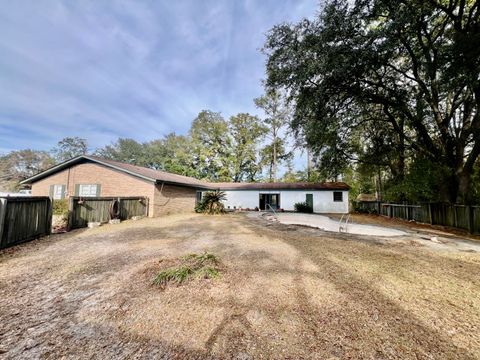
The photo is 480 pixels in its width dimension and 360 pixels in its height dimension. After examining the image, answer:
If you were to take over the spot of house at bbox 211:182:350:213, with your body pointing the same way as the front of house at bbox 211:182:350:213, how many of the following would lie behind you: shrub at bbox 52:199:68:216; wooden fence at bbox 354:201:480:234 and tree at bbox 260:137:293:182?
1

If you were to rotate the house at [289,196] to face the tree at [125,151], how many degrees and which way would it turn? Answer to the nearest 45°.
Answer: approximately 135° to its right

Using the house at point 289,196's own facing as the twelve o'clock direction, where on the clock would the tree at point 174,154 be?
The tree is roughly at 4 o'clock from the house.

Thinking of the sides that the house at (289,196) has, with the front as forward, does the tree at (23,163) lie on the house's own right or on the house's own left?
on the house's own right

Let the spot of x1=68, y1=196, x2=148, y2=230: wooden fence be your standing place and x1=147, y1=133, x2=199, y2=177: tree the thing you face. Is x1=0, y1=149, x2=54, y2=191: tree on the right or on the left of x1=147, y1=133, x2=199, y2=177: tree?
left

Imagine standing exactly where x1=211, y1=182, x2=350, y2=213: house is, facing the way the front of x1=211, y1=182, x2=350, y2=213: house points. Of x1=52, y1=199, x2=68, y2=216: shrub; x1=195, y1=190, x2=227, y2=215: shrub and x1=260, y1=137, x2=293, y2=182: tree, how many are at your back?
1

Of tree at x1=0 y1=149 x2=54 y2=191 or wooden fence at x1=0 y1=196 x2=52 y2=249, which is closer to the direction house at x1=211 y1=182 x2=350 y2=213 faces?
the wooden fence

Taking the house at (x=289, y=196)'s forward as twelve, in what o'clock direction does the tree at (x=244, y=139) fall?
The tree is roughly at 5 o'clock from the house.

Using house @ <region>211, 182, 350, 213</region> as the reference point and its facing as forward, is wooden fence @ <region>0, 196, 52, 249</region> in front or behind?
in front

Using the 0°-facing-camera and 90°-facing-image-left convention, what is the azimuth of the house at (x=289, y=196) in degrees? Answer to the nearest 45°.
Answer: approximately 0°

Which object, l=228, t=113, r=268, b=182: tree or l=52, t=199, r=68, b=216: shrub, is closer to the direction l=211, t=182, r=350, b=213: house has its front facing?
the shrub

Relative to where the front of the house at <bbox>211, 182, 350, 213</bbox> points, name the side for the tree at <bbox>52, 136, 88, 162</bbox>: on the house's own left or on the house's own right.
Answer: on the house's own right
